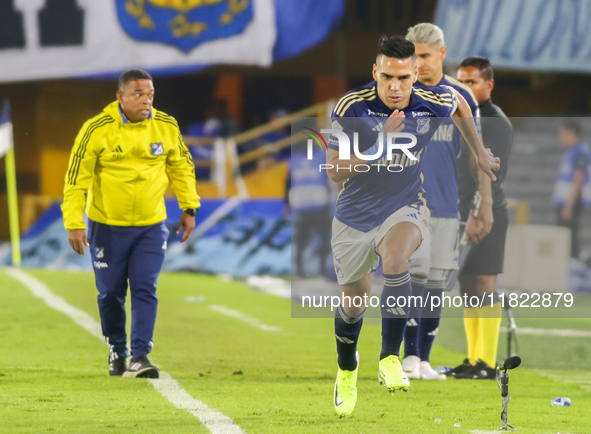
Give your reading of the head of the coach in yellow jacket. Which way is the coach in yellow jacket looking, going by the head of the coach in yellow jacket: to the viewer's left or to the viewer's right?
to the viewer's right

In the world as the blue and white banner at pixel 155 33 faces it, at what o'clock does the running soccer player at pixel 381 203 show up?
The running soccer player is roughly at 12 o'clock from the blue and white banner.

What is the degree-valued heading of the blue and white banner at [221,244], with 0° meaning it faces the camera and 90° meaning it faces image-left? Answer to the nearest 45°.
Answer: approximately 0°

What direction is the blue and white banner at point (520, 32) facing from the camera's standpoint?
toward the camera

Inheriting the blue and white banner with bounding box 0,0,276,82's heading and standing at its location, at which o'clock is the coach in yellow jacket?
The coach in yellow jacket is roughly at 12 o'clock from the blue and white banner.

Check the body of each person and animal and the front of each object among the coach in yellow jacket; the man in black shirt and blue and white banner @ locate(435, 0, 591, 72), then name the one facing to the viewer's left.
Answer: the man in black shirt

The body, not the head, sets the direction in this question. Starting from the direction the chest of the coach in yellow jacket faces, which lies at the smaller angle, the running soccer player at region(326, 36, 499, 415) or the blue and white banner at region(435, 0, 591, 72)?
the running soccer player

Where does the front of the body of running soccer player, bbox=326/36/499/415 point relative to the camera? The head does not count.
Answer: toward the camera

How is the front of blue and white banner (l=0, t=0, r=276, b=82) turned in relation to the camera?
facing the viewer

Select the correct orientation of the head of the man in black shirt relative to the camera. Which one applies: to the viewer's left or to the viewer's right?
to the viewer's left

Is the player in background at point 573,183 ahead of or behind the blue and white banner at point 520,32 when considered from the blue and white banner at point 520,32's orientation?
ahead
